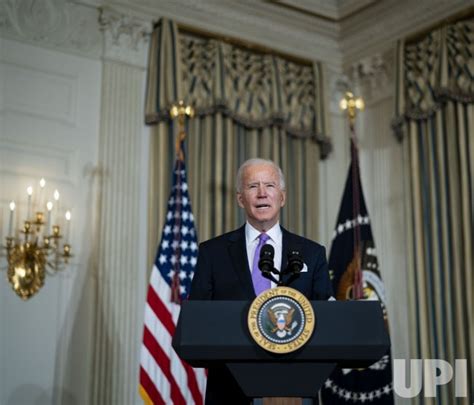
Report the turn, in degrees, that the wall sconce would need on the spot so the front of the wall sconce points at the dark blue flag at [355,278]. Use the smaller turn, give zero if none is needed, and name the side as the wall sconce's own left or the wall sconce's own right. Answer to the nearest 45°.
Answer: approximately 45° to the wall sconce's own left

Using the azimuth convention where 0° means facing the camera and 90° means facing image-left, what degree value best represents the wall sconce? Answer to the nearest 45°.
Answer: approximately 315°

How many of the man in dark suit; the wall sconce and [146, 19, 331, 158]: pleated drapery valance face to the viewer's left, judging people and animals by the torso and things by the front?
0

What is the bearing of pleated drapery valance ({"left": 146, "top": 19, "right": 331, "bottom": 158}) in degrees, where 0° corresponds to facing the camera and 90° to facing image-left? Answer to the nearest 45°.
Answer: approximately 315°

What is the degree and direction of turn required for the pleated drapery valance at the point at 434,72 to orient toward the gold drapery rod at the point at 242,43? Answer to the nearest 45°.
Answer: approximately 45° to its right

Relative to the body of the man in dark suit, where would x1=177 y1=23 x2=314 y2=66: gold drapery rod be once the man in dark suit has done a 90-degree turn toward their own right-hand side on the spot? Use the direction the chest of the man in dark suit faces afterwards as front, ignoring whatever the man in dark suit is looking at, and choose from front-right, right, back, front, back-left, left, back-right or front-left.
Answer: right

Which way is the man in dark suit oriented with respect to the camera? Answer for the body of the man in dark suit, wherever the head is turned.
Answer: toward the camera

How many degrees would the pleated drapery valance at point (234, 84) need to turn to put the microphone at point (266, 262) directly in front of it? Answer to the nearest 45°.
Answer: approximately 45° to its right

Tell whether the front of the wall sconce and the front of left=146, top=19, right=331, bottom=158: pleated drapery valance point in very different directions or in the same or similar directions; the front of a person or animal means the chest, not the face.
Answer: same or similar directions

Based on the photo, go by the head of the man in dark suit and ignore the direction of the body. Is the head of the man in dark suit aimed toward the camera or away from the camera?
toward the camera

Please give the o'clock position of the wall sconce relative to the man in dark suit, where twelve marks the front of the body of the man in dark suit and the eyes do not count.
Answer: The wall sconce is roughly at 5 o'clock from the man in dark suit.

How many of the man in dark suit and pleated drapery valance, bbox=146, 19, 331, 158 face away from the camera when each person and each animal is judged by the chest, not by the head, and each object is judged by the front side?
0

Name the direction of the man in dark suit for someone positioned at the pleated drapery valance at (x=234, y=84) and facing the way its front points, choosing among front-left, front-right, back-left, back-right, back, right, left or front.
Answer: front-right

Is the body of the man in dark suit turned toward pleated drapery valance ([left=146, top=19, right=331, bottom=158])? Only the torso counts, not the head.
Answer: no

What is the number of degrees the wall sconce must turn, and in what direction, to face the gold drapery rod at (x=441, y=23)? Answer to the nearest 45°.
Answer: approximately 45° to its left

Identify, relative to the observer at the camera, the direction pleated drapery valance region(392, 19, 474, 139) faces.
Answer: facing the viewer and to the left of the viewer
